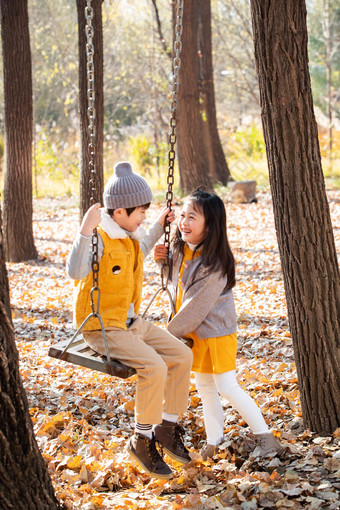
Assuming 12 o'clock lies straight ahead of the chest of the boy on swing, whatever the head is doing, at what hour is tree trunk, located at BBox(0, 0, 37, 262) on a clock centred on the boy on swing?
The tree trunk is roughly at 7 o'clock from the boy on swing.

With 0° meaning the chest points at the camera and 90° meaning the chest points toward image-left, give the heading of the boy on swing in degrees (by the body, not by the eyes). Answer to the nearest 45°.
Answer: approximately 315°

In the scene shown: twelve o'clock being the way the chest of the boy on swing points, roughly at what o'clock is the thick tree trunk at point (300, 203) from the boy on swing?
The thick tree trunk is roughly at 10 o'clock from the boy on swing.

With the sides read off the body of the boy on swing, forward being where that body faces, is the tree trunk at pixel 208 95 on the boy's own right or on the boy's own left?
on the boy's own left

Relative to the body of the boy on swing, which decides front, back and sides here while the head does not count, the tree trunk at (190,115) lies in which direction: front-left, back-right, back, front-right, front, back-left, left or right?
back-left

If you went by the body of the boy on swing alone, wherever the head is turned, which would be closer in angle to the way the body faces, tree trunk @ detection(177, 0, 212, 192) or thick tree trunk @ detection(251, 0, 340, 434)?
the thick tree trunk

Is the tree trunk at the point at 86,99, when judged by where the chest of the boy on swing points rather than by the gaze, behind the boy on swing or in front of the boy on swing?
behind

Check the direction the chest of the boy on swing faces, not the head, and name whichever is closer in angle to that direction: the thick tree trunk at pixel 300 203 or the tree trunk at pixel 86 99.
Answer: the thick tree trunk
